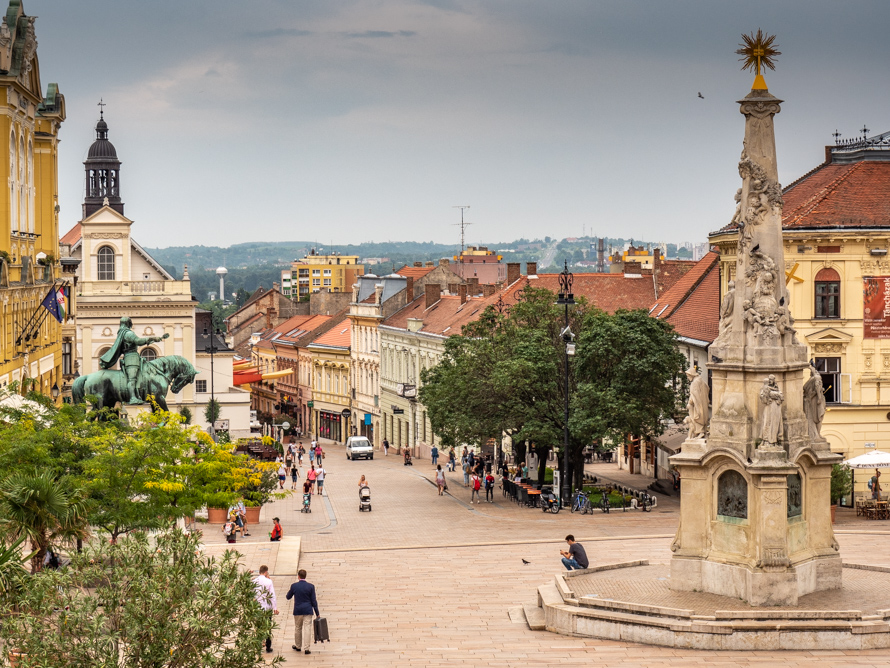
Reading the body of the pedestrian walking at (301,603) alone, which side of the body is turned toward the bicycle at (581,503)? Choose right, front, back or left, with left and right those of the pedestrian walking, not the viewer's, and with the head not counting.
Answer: front

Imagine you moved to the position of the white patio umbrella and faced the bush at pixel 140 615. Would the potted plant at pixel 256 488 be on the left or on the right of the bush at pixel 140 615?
right

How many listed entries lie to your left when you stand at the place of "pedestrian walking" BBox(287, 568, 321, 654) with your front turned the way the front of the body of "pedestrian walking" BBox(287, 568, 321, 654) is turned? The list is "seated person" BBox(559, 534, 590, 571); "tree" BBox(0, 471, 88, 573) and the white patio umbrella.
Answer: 1

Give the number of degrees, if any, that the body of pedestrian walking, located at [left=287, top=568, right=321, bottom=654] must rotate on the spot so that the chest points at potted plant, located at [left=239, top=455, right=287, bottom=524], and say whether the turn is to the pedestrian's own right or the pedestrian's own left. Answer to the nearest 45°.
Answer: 0° — they already face it

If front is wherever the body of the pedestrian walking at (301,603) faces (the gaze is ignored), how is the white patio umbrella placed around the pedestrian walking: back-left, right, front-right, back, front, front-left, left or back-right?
front-right

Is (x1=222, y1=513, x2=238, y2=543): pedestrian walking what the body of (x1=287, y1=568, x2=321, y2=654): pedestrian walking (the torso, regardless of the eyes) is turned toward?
yes

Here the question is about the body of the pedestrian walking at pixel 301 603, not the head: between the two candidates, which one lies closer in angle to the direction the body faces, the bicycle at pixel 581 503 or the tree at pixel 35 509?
the bicycle

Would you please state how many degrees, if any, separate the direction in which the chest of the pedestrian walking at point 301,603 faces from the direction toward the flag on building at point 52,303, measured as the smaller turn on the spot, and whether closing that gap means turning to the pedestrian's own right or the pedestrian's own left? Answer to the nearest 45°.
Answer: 0° — they already face it

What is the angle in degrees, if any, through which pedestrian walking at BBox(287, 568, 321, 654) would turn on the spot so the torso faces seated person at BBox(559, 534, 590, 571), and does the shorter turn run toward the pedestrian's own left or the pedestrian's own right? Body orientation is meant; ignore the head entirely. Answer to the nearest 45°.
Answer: approximately 45° to the pedestrian's own right

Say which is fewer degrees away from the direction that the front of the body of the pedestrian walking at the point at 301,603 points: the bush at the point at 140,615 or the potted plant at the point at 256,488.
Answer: the potted plant

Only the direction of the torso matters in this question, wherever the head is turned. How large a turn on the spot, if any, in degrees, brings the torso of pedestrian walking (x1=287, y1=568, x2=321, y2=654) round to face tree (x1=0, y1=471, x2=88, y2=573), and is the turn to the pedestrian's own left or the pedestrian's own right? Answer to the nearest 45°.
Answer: approximately 90° to the pedestrian's own left

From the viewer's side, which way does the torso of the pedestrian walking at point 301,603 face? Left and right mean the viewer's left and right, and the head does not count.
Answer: facing away from the viewer
